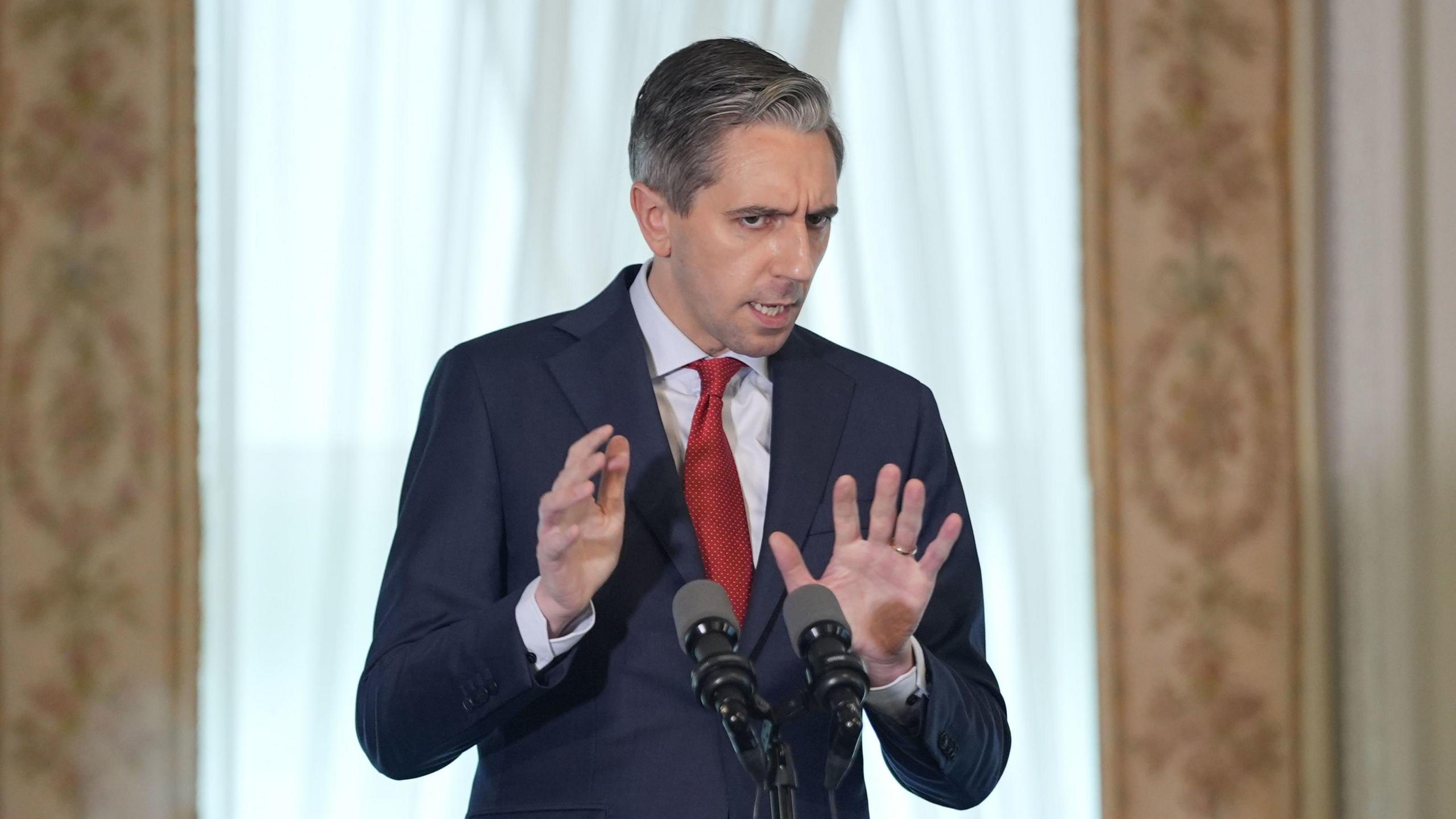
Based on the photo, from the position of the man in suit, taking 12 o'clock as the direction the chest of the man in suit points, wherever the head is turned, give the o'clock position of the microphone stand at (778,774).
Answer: The microphone stand is roughly at 1 o'clock from the man in suit.

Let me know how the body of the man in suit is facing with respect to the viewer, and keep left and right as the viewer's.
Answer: facing the viewer and to the right of the viewer

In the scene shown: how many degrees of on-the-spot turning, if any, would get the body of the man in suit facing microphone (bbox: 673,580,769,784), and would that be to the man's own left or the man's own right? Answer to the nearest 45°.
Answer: approximately 45° to the man's own right

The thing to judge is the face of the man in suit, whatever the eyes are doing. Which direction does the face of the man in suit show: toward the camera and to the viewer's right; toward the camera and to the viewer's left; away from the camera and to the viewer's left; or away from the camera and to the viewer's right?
toward the camera and to the viewer's right
